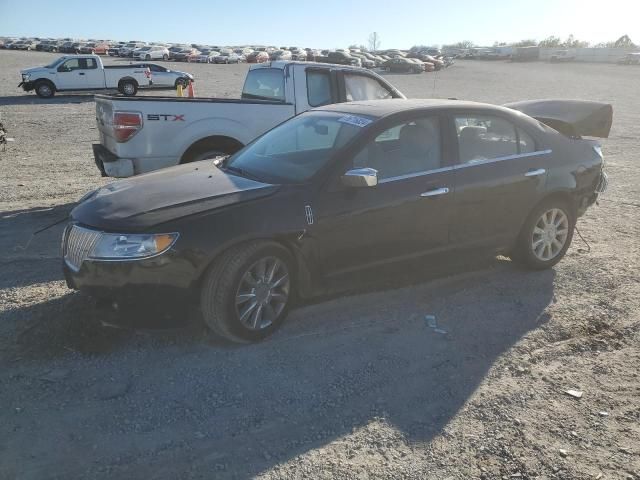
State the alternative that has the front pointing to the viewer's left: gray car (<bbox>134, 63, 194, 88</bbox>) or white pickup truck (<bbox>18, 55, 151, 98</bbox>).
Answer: the white pickup truck

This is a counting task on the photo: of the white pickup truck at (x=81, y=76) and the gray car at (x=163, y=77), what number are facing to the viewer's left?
1

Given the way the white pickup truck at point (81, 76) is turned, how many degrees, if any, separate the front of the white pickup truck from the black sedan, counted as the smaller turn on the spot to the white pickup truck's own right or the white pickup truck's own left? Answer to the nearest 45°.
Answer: approximately 90° to the white pickup truck's own left

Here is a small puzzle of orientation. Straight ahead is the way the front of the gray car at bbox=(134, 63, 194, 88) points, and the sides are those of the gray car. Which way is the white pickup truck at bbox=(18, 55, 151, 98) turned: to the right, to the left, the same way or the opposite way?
the opposite way

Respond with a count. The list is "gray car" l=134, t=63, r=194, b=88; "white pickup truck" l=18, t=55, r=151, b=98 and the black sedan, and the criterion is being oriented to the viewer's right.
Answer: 1

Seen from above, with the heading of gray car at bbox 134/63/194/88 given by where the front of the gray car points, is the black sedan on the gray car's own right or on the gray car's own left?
on the gray car's own right

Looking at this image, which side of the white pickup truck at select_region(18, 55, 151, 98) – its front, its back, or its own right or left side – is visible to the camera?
left

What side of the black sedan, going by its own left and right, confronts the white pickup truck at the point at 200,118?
right

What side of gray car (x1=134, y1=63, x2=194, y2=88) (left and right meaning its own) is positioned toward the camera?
right

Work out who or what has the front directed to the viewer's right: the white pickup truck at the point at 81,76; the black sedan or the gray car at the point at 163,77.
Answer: the gray car
